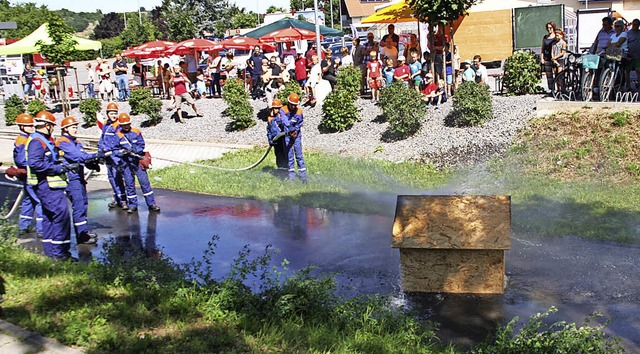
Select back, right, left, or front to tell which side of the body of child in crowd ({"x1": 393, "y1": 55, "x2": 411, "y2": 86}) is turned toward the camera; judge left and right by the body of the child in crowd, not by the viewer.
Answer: front

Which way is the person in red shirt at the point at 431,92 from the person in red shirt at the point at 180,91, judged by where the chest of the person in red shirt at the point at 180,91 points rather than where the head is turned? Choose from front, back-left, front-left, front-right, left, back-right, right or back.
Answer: front-left

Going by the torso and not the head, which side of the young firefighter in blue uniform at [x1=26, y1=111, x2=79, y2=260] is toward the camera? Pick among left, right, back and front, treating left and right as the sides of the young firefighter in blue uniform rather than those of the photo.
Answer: right

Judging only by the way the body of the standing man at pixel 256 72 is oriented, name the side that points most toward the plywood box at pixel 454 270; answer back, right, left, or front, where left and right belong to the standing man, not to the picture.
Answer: front

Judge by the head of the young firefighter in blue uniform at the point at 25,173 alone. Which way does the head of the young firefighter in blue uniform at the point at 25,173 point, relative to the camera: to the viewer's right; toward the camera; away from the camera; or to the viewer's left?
to the viewer's right

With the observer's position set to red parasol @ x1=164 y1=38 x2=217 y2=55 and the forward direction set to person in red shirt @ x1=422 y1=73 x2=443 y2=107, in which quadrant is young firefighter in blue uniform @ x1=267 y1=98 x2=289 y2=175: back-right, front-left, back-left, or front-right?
front-right

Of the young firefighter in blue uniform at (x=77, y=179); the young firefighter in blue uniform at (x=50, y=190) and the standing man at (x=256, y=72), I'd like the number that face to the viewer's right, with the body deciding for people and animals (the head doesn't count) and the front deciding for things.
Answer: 2

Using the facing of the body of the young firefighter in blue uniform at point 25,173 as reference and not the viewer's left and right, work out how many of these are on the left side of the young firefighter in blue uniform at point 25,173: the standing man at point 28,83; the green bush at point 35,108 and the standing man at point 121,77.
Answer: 3

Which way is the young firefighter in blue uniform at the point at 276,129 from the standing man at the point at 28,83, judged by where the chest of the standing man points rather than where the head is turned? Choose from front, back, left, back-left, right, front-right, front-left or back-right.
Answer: front

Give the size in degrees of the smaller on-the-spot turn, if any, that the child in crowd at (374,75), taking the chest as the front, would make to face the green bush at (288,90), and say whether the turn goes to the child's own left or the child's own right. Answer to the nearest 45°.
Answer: approximately 90° to the child's own right

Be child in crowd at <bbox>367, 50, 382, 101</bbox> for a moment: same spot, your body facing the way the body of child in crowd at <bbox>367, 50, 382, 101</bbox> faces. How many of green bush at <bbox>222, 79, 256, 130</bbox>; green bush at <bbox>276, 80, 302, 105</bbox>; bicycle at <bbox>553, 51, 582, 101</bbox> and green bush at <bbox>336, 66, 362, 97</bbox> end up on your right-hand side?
3

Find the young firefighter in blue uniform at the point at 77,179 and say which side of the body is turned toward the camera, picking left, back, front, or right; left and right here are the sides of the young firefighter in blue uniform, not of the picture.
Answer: right

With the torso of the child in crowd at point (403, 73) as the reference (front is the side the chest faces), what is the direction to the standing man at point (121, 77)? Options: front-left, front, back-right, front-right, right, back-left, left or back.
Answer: back-right

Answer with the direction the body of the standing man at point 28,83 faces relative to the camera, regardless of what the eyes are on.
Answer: toward the camera
